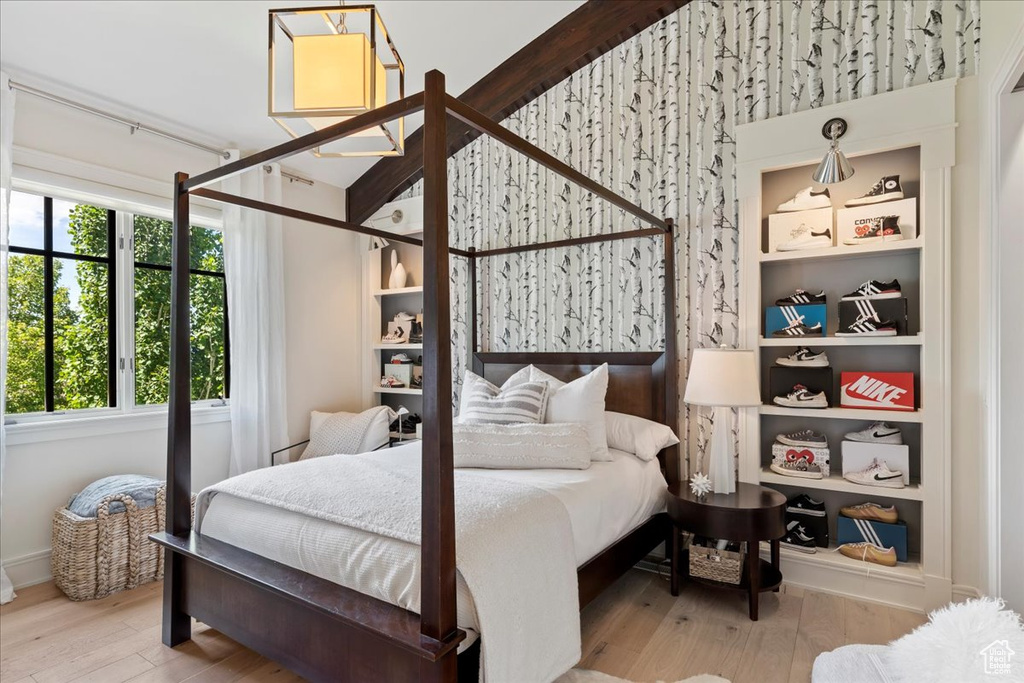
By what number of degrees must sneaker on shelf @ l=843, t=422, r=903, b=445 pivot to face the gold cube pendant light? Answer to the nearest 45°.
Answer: approximately 45° to its left

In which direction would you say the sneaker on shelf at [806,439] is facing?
to the viewer's left

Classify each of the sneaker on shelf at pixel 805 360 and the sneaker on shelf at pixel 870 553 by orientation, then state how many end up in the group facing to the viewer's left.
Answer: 2

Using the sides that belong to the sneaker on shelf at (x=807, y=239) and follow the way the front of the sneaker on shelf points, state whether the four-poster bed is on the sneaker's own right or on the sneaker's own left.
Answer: on the sneaker's own left

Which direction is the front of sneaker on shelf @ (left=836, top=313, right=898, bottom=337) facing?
to the viewer's left

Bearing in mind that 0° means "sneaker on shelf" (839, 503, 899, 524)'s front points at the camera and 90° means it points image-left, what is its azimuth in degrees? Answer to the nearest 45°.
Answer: approximately 90°

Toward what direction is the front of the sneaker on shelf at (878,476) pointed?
to the viewer's left

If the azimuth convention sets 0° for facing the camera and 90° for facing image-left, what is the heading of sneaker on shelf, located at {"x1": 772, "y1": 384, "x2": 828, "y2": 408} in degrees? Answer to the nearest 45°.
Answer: approximately 90°

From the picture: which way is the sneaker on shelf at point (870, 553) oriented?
to the viewer's left

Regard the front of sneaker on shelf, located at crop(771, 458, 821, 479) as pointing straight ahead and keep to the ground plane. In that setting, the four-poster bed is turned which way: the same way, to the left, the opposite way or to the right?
to the left

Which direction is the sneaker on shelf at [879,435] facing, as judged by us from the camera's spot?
facing to the left of the viewer

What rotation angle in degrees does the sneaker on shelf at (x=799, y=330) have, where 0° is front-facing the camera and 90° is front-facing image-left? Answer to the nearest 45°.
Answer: approximately 90°

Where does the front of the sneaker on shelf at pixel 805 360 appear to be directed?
to the viewer's left
